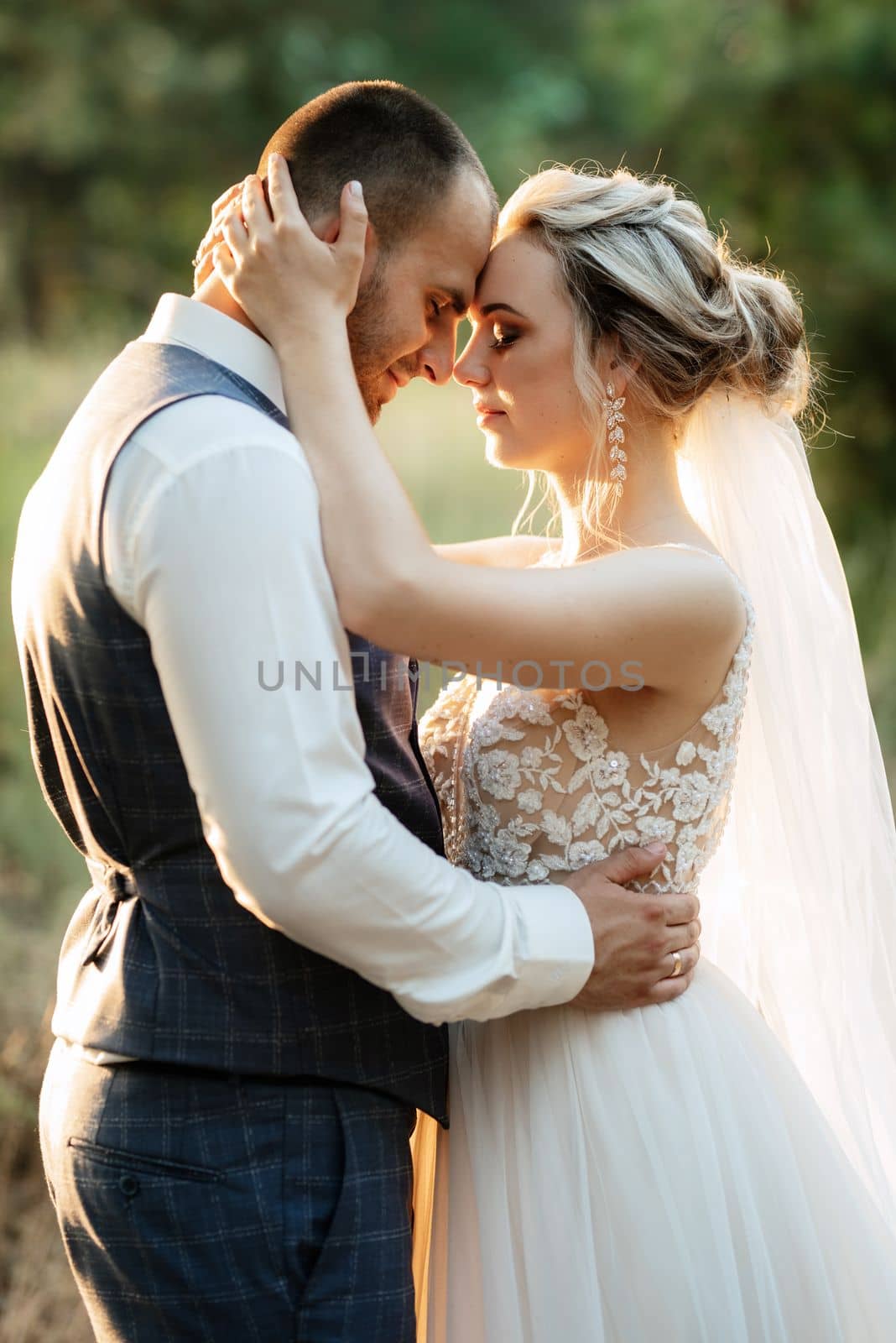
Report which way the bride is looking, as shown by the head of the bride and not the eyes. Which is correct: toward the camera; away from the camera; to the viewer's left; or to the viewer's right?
to the viewer's left

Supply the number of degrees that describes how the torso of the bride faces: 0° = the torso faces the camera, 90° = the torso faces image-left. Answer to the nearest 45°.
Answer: approximately 90°
